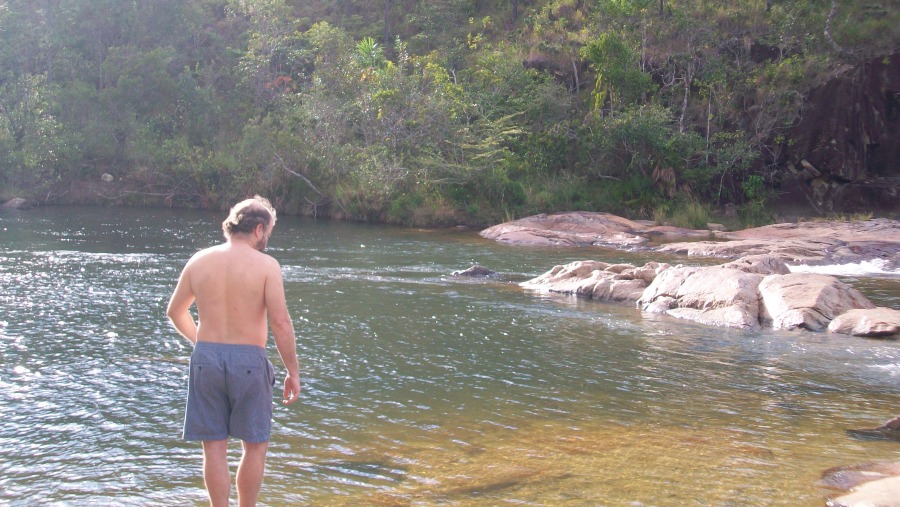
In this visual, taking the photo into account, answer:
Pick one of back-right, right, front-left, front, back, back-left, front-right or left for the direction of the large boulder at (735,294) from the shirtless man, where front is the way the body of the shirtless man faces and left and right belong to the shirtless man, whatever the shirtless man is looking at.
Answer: front-right

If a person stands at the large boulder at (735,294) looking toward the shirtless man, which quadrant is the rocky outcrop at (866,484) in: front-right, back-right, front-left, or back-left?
front-left

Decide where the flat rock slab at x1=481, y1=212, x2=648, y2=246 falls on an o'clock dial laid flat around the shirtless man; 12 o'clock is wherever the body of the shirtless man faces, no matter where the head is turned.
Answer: The flat rock slab is roughly at 1 o'clock from the shirtless man.

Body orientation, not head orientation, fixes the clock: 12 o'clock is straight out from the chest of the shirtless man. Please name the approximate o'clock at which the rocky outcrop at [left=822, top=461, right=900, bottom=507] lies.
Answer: The rocky outcrop is roughly at 3 o'clock from the shirtless man.

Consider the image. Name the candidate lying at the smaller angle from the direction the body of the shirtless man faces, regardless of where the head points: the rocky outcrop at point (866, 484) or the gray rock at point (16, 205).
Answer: the gray rock

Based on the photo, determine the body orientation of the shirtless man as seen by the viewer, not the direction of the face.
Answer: away from the camera

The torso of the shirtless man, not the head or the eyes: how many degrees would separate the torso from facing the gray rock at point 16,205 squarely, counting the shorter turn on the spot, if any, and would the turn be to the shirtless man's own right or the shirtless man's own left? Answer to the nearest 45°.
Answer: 0° — they already face it

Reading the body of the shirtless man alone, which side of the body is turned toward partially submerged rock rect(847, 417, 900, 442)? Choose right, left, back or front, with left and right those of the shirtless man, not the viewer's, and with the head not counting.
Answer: right

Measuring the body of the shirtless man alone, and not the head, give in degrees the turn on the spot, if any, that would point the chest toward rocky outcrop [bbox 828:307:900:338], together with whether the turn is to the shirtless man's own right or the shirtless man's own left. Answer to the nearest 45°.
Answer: approximately 45° to the shirtless man's own right

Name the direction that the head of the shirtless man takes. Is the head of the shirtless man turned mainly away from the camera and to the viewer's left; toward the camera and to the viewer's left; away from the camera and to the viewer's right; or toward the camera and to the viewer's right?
away from the camera and to the viewer's right

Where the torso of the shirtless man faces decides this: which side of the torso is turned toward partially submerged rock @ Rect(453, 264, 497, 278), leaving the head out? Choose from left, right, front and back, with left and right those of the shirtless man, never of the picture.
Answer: front

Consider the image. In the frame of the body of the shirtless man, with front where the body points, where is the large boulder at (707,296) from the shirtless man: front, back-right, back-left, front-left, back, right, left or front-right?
front-right

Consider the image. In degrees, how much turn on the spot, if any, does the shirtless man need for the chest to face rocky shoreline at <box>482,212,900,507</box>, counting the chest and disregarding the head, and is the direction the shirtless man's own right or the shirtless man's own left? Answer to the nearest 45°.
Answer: approximately 45° to the shirtless man's own right
